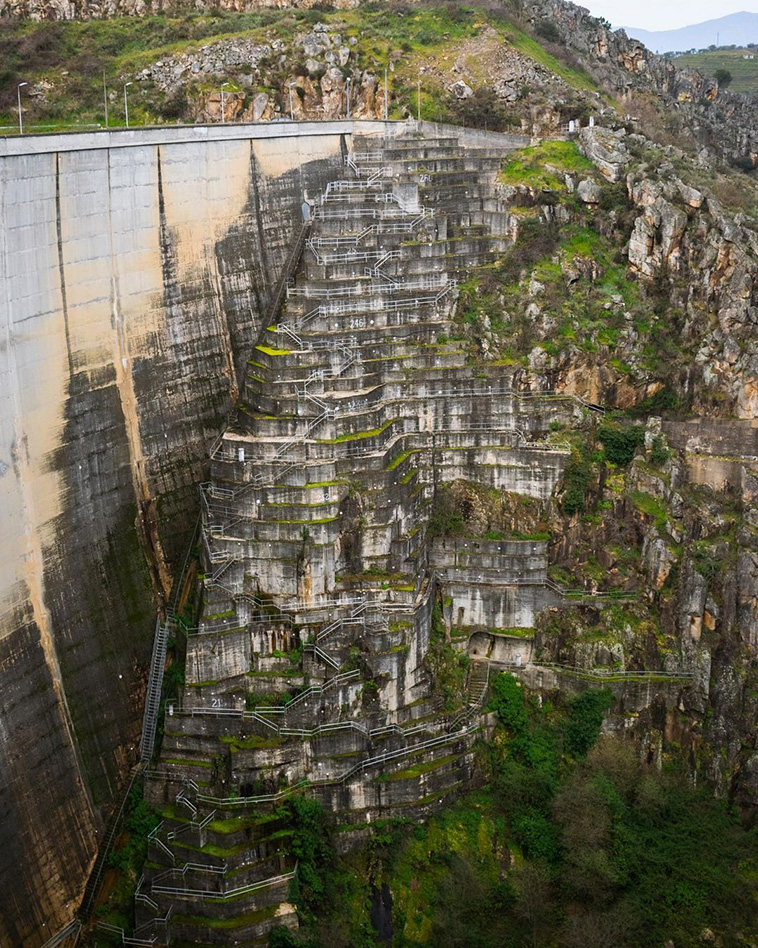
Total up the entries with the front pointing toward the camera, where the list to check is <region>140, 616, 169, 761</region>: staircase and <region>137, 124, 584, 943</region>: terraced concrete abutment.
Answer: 2

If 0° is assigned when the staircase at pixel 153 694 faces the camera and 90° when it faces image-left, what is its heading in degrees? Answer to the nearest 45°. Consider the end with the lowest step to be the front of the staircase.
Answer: approximately 0°

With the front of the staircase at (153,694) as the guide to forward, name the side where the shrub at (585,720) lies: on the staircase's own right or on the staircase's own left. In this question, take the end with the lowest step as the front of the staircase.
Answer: on the staircase's own left

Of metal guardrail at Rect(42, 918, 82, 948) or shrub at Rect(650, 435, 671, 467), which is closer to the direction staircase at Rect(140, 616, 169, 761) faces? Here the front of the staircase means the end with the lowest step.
the metal guardrail

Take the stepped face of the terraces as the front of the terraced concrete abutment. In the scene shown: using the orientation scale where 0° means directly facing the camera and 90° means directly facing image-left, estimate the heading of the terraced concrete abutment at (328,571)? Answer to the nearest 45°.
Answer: approximately 0°

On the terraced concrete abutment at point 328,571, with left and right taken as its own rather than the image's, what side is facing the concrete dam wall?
right
